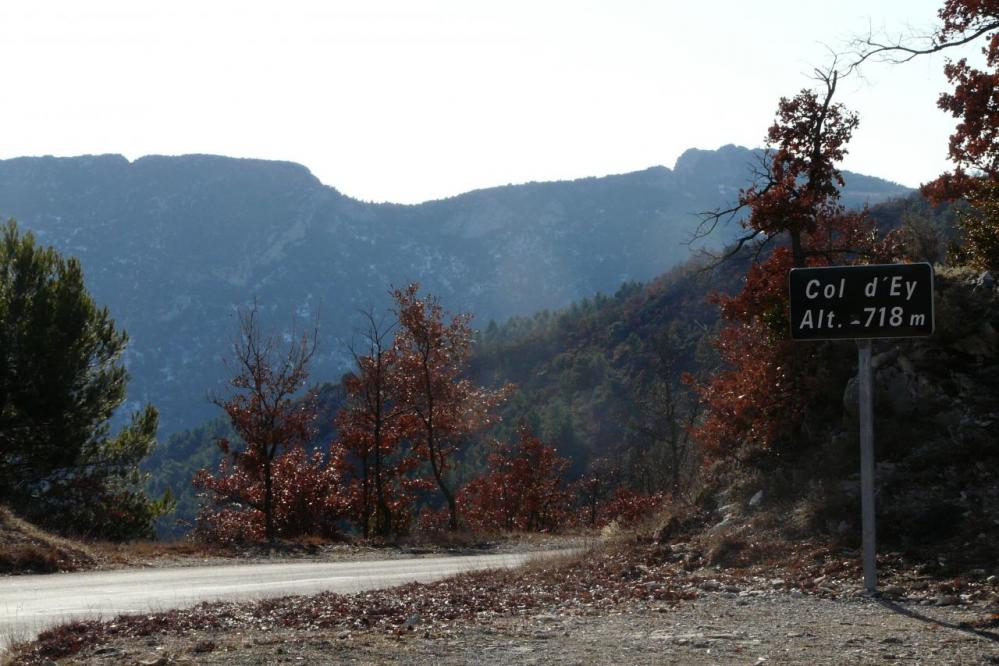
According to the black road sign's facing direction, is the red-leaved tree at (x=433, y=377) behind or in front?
behind

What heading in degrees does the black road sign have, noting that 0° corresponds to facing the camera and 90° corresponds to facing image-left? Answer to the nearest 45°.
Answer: approximately 0°

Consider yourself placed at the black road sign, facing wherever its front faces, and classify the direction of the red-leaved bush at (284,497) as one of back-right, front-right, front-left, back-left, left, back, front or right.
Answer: back-right

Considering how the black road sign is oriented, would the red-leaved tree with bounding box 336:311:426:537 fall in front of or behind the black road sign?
behind

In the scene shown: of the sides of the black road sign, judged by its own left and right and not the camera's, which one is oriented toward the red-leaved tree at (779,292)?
back

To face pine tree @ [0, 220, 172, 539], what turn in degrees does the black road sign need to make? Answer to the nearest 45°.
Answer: approximately 135° to its right
